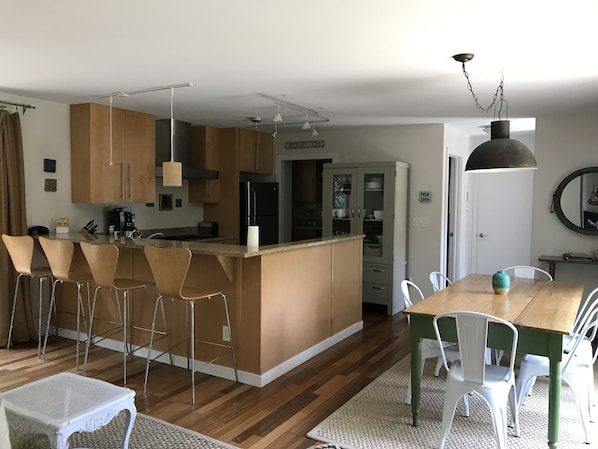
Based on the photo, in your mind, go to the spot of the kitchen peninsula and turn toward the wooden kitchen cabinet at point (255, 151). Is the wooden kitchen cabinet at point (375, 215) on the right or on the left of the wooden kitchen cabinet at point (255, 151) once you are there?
right

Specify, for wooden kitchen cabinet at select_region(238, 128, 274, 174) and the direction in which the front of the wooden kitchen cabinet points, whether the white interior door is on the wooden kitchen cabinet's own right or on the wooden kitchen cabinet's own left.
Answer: on the wooden kitchen cabinet's own left

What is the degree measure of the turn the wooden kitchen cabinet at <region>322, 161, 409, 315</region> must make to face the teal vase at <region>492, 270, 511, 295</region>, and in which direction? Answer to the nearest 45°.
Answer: approximately 45° to its left

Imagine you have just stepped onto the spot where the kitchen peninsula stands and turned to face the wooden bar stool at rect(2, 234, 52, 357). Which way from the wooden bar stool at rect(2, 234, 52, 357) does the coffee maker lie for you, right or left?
right

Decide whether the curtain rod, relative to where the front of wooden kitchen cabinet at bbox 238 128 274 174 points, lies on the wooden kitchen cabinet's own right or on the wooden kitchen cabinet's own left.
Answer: on the wooden kitchen cabinet's own right

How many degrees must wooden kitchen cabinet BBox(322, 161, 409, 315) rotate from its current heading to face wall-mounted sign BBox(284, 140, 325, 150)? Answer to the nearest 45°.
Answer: approximately 90° to its right

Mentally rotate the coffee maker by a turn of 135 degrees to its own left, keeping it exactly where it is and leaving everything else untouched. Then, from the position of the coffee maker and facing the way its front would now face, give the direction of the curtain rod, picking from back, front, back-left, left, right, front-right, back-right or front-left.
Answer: back-left

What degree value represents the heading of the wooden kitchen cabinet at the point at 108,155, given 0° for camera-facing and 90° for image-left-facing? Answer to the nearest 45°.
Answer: approximately 315°
